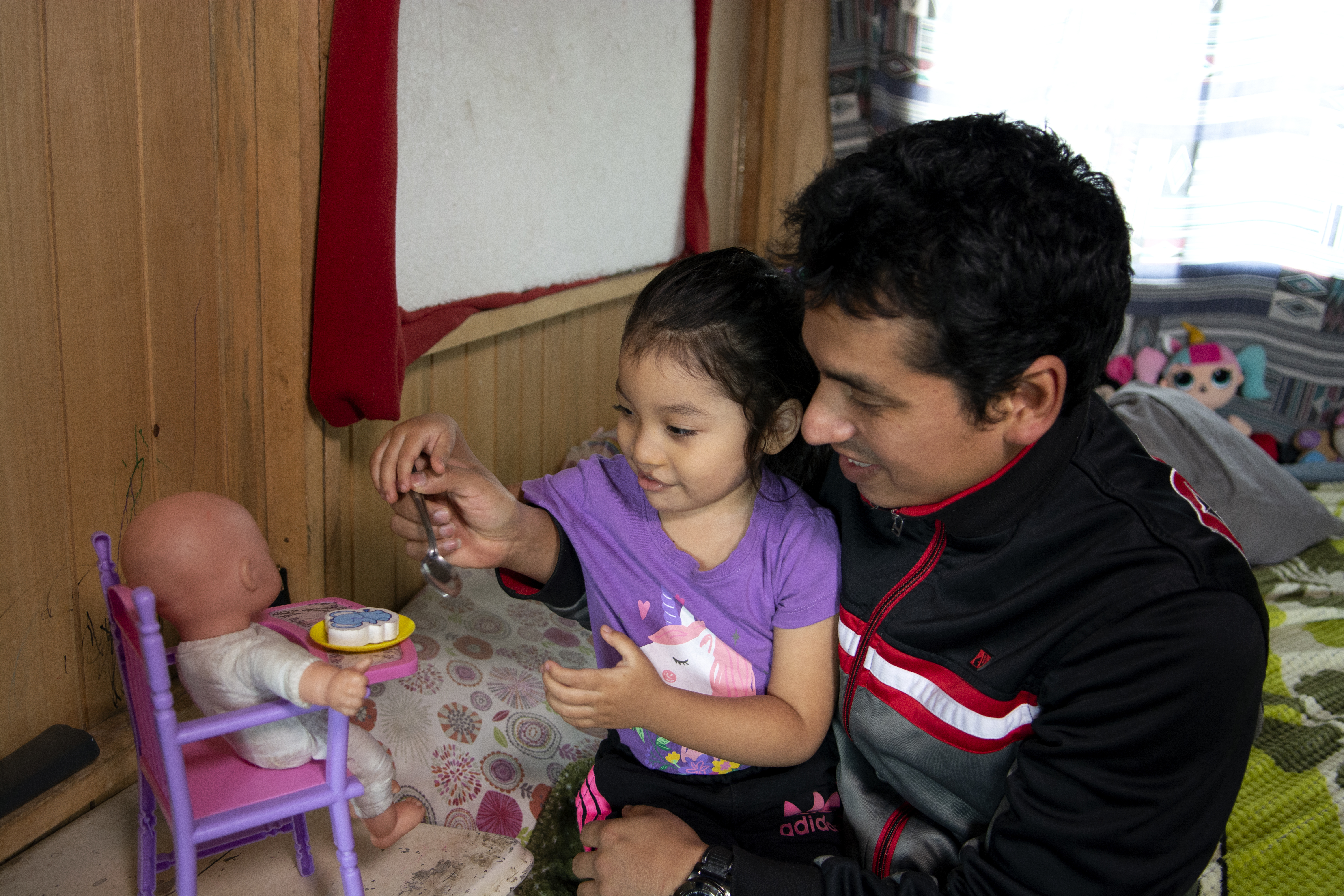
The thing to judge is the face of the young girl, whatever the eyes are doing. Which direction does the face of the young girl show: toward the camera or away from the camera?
toward the camera

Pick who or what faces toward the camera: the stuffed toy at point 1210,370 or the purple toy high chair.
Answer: the stuffed toy

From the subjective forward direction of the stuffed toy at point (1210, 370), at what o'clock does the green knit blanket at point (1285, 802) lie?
The green knit blanket is roughly at 12 o'clock from the stuffed toy.

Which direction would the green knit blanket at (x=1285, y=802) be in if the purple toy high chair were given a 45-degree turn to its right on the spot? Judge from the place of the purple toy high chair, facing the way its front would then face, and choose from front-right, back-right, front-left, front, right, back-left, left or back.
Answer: front

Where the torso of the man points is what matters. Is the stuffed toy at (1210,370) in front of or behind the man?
behind

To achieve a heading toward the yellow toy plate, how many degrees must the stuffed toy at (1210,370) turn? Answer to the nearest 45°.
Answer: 0° — it already faces it

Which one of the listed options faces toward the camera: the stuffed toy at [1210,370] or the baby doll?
the stuffed toy

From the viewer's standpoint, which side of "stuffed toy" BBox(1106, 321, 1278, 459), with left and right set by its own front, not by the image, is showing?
front

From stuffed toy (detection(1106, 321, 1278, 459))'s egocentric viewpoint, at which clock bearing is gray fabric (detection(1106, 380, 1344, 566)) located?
The gray fabric is roughly at 12 o'clock from the stuffed toy.
